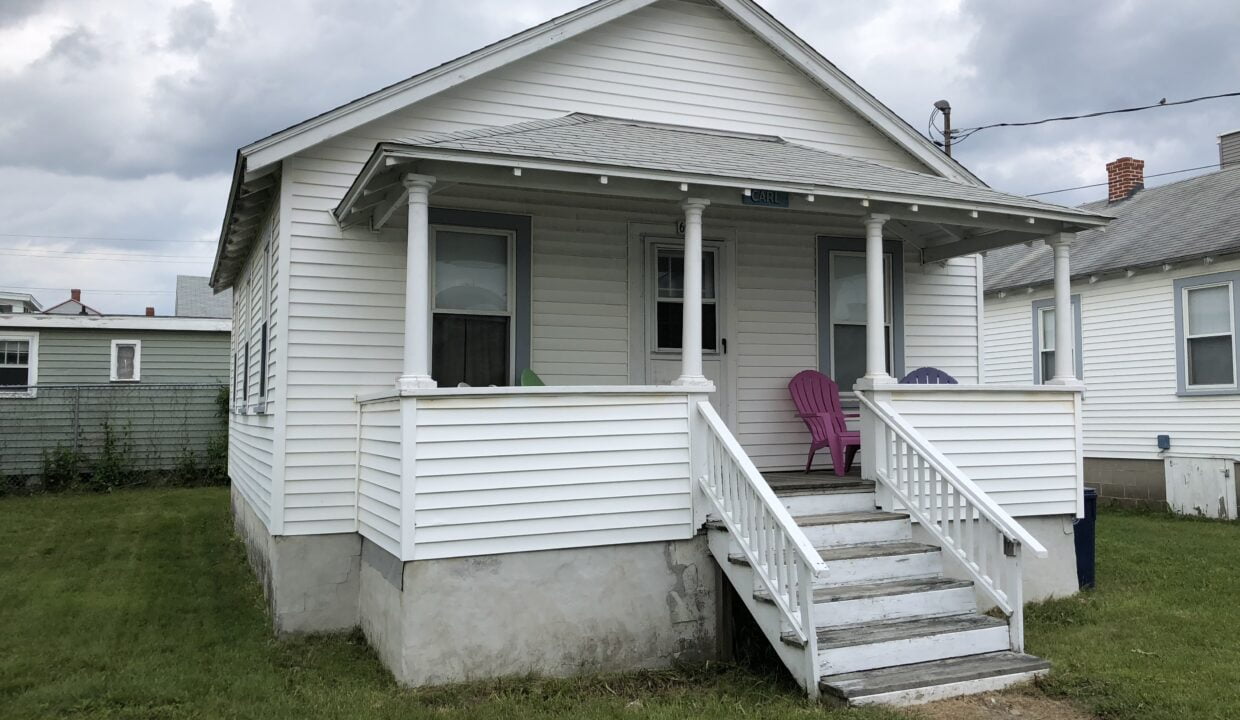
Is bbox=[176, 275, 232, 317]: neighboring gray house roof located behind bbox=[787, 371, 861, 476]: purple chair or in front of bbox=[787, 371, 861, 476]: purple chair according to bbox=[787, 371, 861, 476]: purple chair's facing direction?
behind

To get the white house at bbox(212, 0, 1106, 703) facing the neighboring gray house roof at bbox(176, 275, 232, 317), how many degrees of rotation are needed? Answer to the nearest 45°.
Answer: approximately 180°

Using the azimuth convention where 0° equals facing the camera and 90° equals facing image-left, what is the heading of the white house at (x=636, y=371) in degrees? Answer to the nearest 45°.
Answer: approximately 315°

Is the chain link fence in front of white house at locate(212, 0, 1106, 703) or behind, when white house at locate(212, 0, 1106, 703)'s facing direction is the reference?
behind

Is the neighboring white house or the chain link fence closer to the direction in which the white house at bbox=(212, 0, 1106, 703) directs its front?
the neighboring white house

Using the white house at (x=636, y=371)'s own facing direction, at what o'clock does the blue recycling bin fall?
The blue recycling bin is roughly at 10 o'clock from the white house.

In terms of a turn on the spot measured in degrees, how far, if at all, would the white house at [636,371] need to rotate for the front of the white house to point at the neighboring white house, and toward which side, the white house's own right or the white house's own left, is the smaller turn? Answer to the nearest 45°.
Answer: approximately 90° to the white house's own left

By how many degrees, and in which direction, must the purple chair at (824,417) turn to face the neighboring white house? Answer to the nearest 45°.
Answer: approximately 90° to its left
